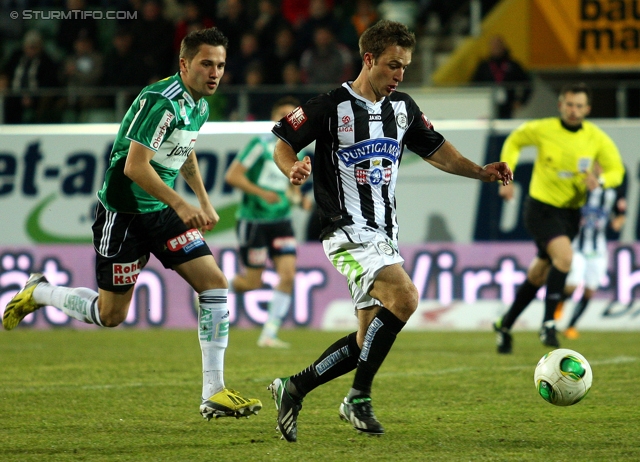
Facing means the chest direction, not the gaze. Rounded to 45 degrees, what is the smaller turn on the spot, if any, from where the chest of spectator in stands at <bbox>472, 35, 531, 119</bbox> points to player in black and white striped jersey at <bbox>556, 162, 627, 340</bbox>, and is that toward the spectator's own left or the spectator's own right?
approximately 45° to the spectator's own left

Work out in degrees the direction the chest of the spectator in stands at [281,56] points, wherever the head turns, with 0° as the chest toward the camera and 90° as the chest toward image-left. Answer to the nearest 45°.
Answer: approximately 0°

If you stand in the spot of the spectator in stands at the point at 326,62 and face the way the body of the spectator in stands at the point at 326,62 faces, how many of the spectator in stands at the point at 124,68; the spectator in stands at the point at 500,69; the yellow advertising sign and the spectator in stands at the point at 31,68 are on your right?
2

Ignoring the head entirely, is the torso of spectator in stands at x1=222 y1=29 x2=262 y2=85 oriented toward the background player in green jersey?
yes

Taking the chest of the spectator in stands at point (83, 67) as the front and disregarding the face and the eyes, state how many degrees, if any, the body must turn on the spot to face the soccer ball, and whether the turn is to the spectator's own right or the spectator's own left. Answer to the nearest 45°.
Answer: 0° — they already face it

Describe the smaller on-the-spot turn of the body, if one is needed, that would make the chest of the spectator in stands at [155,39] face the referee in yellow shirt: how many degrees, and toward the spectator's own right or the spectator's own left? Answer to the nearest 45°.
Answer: approximately 45° to the spectator's own left

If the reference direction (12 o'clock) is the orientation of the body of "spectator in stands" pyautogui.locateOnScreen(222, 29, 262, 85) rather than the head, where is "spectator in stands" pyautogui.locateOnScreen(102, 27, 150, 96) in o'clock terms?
"spectator in stands" pyautogui.locateOnScreen(102, 27, 150, 96) is roughly at 3 o'clock from "spectator in stands" pyautogui.locateOnScreen(222, 29, 262, 85).

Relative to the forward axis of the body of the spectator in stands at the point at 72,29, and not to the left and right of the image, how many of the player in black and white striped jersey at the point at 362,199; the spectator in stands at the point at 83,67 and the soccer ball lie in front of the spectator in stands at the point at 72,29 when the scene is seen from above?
3

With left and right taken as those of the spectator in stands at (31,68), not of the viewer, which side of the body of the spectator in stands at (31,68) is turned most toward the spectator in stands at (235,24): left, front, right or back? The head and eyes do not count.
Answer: left

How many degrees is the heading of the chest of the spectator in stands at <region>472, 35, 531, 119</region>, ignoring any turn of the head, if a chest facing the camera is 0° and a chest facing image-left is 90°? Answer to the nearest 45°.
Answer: approximately 0°
